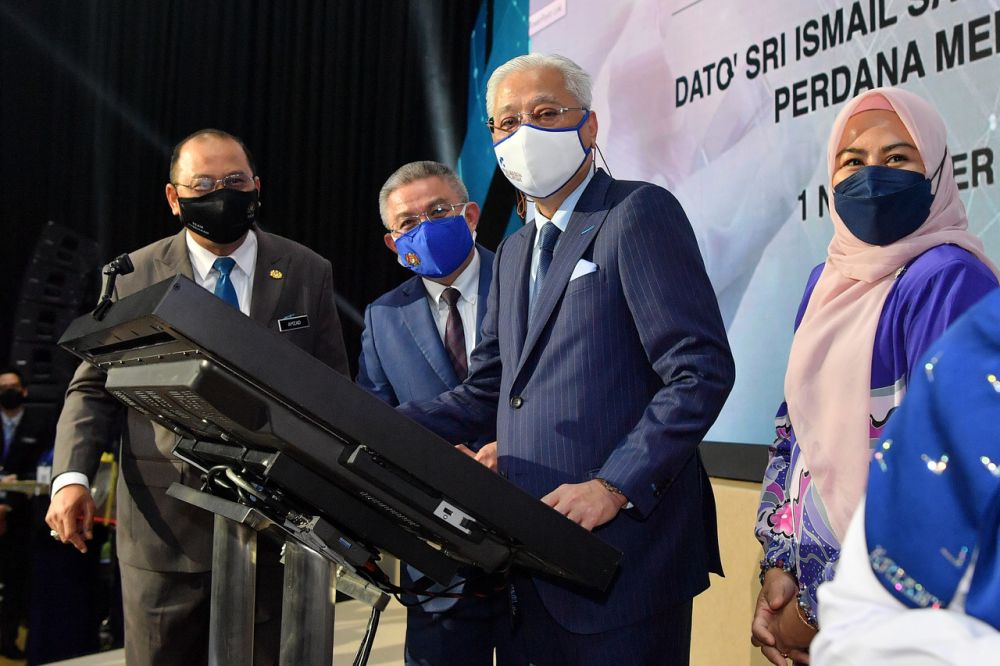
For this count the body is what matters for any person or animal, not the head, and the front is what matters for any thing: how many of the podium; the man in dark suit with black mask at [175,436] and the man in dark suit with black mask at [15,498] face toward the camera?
2

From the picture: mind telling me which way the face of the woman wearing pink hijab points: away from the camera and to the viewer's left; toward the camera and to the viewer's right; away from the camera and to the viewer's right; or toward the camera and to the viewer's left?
toward the camera and to the viewer's left

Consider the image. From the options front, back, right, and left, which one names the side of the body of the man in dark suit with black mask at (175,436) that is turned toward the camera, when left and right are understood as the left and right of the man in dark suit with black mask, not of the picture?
front

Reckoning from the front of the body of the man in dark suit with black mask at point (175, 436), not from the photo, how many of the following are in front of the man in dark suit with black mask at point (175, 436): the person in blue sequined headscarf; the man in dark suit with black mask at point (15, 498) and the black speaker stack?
1

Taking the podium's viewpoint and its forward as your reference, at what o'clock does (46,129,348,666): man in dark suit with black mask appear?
The man in dark suit with black mask is roughly at 10 o'clock from the podium.

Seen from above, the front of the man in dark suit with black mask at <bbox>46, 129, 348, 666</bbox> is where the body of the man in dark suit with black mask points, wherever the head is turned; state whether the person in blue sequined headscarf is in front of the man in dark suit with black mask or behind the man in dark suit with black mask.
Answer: in front

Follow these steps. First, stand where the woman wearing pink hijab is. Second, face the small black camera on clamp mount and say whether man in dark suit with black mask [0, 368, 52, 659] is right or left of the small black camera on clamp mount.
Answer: right

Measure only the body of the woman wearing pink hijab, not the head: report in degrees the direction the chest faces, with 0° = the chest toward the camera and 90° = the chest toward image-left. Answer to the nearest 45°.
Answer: approximately 45°

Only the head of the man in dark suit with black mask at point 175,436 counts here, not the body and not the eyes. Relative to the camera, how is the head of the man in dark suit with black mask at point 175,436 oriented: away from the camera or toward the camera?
toward the camera

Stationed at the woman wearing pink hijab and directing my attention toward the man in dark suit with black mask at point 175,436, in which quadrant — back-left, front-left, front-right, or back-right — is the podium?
front-left

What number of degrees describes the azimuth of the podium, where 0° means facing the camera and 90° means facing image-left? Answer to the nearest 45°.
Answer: approximately 225°

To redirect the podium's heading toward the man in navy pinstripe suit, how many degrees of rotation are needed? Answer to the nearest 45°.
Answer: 0° — it already faces them

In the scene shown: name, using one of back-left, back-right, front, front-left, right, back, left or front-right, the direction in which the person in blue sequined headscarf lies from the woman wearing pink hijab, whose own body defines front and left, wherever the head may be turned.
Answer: front-left

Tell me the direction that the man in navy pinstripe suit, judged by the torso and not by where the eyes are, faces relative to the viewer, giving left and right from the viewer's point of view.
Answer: facing the viewer and to the left of the viewer

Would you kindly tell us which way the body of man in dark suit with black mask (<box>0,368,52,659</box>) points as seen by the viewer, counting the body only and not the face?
toward the camera
